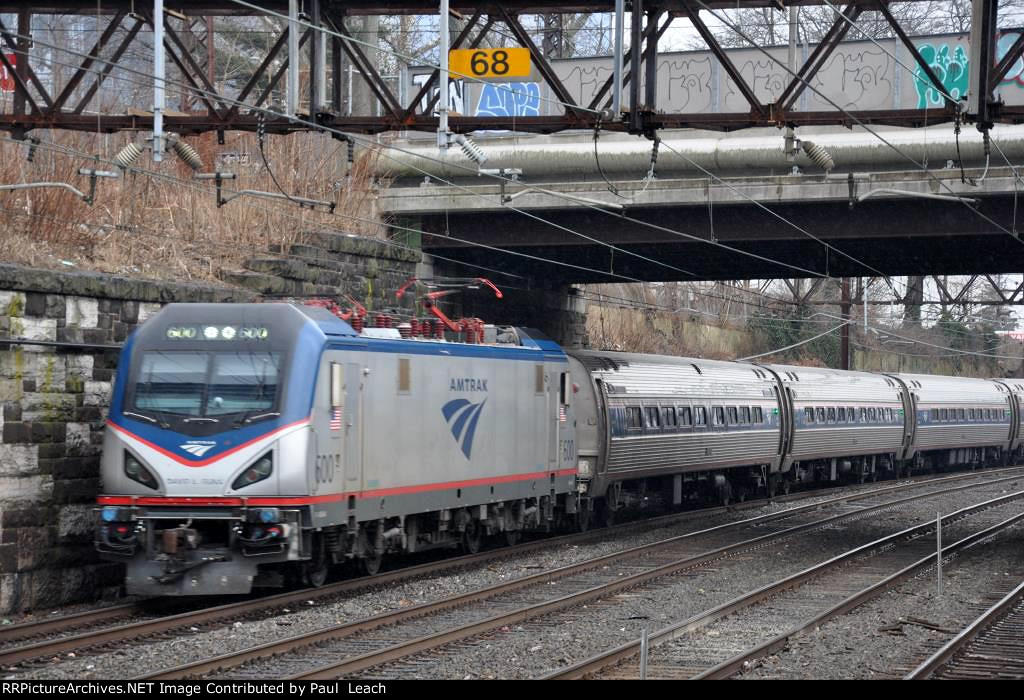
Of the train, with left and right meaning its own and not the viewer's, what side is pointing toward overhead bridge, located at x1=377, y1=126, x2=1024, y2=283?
back

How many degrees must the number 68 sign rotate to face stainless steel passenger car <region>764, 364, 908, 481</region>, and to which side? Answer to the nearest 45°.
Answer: approximately 135° to its left

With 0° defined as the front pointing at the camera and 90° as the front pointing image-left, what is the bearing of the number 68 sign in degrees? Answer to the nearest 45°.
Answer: approximately 0°

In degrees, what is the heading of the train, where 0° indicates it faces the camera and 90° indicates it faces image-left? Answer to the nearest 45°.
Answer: approximately 45°
